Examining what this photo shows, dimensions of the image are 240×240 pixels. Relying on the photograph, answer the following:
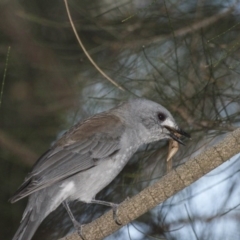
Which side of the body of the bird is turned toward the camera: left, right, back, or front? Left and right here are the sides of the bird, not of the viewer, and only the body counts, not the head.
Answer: right
